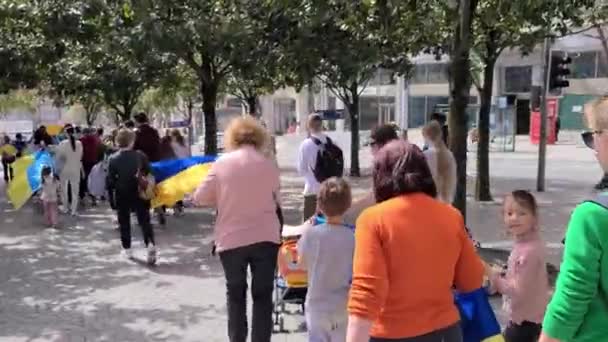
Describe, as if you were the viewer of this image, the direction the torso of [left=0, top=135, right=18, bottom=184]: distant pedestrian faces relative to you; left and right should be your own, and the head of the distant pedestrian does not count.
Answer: facing away from the viewer

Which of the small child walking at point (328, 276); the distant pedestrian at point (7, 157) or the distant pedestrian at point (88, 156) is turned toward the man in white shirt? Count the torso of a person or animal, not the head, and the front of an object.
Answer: the small child walking

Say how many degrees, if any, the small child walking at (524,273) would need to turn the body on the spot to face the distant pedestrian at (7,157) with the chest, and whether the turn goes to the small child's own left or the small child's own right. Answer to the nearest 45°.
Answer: approximately 45° to the small child's own right

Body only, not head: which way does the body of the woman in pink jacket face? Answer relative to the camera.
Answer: away from the camera

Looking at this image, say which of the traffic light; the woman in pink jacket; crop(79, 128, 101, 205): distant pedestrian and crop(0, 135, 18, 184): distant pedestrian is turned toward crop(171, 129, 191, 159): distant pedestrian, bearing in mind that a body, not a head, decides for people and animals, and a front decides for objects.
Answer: the woman in pink jacket

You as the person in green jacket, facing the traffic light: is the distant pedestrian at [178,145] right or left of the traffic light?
left

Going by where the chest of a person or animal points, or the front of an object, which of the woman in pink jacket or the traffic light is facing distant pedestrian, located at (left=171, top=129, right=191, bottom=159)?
the woman in pink jacket

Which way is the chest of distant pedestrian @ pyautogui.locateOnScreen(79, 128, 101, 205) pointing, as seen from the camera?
away from the camera

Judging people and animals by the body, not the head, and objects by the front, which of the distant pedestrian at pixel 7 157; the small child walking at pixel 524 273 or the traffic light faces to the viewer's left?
the small child walking

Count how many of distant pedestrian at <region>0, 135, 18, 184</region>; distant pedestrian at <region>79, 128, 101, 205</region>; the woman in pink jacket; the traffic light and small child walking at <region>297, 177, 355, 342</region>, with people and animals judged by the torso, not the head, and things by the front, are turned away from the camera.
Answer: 4

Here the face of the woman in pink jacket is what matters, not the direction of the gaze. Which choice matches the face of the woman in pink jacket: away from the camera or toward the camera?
away from the camera

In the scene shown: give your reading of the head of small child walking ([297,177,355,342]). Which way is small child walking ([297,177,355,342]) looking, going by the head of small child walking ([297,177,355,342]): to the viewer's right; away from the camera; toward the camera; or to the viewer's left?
away from the camera
